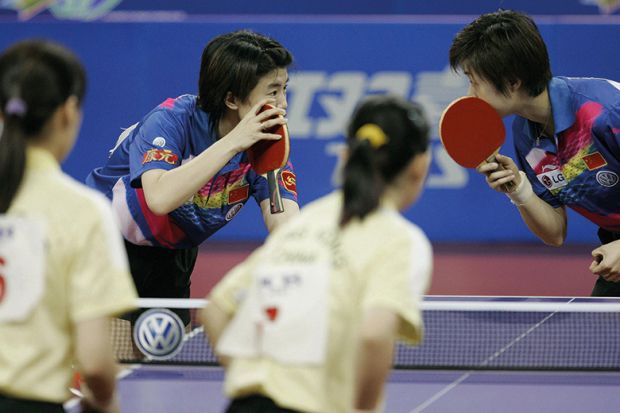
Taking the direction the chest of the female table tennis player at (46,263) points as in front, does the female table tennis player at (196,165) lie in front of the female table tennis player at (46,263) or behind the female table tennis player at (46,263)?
in front

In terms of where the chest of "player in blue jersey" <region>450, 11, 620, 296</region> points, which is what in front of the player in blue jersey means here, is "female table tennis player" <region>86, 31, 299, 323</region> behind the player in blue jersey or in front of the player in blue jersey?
in front

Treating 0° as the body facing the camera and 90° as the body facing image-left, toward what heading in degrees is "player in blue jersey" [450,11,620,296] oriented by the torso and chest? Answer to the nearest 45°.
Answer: approximately 45°

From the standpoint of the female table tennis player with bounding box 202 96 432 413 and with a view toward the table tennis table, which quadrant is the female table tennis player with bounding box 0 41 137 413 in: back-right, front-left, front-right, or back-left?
back-left

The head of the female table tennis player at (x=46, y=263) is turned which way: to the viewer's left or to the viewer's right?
to the viewer's right

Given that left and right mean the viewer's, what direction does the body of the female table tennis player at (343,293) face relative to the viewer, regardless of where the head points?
facing away from the viewer and to the right of the viewer

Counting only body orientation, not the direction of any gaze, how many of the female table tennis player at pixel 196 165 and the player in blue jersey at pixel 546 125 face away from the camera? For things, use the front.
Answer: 0

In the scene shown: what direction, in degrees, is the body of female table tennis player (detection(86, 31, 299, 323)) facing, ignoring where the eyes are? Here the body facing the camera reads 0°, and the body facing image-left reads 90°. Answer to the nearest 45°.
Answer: approximately 315°

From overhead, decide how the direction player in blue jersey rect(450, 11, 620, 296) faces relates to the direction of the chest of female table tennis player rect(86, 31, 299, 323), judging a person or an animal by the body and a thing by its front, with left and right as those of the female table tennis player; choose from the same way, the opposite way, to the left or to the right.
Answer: to the right

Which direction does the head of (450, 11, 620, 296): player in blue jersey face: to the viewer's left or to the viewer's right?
to the viewer's left

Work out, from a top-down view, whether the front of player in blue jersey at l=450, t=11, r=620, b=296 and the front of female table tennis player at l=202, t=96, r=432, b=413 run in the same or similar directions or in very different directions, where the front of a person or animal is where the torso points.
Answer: very different directions

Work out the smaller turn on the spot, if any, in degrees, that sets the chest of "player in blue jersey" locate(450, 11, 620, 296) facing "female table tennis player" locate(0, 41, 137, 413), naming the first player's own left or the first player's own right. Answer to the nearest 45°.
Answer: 0° — they already face them

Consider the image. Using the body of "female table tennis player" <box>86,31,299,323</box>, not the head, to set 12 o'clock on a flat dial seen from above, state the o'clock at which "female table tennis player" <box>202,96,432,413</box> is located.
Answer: "female table tennis player" <box>202,96,432,413</box> is roughly at 1 o'clock from "female table tennis player" <box>86,31,299,323</box>.
